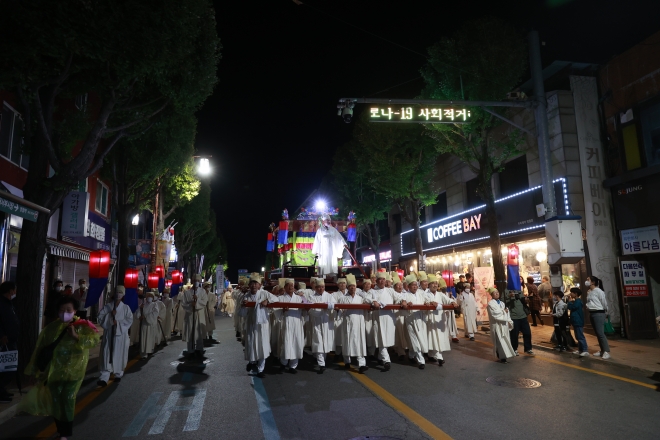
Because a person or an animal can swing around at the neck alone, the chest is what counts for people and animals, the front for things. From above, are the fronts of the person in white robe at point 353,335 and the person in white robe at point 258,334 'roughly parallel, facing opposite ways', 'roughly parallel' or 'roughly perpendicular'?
roughly parallel

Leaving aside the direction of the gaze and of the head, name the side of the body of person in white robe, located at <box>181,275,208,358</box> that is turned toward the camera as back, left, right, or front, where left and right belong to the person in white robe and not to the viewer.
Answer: front

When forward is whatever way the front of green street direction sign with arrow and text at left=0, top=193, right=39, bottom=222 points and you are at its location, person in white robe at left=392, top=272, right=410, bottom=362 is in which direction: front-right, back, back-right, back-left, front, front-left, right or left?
front-left

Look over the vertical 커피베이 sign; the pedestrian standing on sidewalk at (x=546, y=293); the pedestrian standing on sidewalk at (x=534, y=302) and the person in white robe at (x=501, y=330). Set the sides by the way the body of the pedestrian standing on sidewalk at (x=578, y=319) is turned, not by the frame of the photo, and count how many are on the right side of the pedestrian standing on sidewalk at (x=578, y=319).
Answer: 3

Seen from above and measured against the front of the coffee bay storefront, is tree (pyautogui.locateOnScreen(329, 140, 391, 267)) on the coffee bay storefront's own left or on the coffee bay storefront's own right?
on the coffee bay storefront's own right

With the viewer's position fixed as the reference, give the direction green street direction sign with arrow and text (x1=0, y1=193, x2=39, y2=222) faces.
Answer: facing the viewer and to the right of the viewer

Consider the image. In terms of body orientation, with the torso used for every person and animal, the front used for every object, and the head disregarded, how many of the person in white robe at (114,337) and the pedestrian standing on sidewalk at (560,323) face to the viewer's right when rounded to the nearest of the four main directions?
0

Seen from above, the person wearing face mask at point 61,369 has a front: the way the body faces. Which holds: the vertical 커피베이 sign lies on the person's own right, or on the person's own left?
on the person's own left

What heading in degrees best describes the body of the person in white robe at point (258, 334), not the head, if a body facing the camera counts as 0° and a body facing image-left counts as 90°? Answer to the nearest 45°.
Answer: approximately 0°

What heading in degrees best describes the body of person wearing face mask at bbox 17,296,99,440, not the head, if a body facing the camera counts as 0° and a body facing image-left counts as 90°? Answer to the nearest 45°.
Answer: approximately 0°

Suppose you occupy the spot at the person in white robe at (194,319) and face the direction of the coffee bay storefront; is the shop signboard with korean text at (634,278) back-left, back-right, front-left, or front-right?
front-right

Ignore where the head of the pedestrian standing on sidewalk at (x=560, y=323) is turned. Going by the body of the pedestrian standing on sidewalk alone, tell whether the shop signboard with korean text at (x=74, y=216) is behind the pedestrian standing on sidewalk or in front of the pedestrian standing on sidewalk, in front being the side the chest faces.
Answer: in front

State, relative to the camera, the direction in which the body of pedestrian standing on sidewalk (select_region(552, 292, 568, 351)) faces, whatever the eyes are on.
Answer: to the viewer's left

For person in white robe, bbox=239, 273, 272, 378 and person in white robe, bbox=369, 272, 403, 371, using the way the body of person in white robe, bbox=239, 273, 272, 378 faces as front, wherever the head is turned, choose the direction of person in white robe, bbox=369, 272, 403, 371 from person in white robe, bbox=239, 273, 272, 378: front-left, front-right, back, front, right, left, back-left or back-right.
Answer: left

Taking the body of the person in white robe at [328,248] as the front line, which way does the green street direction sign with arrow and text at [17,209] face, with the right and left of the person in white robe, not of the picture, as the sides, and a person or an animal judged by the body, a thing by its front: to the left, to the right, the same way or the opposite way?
to the left

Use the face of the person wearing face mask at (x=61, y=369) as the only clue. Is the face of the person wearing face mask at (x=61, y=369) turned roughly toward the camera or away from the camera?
toward the camera
